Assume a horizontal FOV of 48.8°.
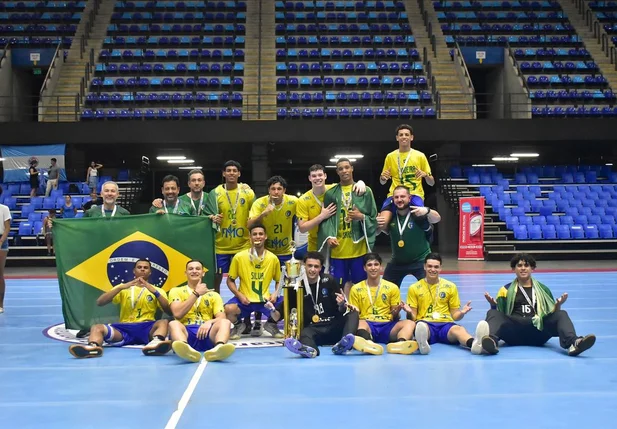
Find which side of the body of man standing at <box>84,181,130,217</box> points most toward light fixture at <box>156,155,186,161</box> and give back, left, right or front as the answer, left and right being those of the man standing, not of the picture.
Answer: back

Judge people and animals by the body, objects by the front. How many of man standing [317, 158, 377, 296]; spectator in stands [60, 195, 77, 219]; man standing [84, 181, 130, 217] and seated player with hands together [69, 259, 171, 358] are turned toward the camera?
4

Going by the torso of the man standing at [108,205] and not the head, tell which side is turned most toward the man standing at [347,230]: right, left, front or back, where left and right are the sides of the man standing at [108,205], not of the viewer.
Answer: left

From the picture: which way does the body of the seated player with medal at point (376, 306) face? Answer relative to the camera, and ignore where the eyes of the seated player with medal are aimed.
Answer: toward the camera

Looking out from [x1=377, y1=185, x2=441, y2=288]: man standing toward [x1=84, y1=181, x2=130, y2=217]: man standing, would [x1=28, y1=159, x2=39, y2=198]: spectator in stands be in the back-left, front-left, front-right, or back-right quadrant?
front-right

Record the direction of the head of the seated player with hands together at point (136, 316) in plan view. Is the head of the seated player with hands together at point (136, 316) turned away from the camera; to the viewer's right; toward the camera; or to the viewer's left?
toward the camera

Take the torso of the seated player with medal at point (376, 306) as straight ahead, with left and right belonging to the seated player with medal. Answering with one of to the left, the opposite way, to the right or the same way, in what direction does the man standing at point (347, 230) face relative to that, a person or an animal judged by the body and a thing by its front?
the same way

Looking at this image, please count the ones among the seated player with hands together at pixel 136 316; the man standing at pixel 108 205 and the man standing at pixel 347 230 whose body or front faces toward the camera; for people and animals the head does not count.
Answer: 3

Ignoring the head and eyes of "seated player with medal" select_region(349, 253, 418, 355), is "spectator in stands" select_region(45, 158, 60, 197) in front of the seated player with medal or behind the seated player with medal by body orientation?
behind

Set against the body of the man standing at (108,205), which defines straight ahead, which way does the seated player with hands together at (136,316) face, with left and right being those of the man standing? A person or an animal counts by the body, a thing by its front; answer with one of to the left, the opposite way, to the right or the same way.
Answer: the same way

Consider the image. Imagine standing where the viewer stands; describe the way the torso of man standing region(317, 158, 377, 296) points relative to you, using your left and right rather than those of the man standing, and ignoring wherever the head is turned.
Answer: facing the viewer

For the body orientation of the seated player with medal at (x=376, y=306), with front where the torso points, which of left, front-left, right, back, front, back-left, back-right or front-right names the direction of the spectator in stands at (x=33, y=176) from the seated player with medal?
back-right

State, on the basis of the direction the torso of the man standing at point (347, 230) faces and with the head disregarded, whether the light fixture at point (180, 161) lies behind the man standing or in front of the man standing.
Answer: behind

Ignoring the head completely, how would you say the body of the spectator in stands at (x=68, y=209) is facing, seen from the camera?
toward the camera

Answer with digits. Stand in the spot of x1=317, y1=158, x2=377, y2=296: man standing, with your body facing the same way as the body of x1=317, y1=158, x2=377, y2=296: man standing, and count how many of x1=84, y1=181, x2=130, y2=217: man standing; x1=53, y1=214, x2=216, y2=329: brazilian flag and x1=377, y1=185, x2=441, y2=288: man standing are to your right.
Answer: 2

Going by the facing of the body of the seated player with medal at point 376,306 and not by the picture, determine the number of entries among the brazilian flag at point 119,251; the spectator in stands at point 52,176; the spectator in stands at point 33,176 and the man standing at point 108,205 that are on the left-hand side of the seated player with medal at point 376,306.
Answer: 0

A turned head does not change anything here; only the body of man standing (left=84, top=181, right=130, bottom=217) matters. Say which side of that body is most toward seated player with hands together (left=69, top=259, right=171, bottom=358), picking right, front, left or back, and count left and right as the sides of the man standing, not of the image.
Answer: front

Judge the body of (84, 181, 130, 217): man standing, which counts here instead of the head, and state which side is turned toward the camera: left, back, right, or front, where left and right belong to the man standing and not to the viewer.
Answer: front

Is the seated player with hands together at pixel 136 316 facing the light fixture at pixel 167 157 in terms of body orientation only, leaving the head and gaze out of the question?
no
